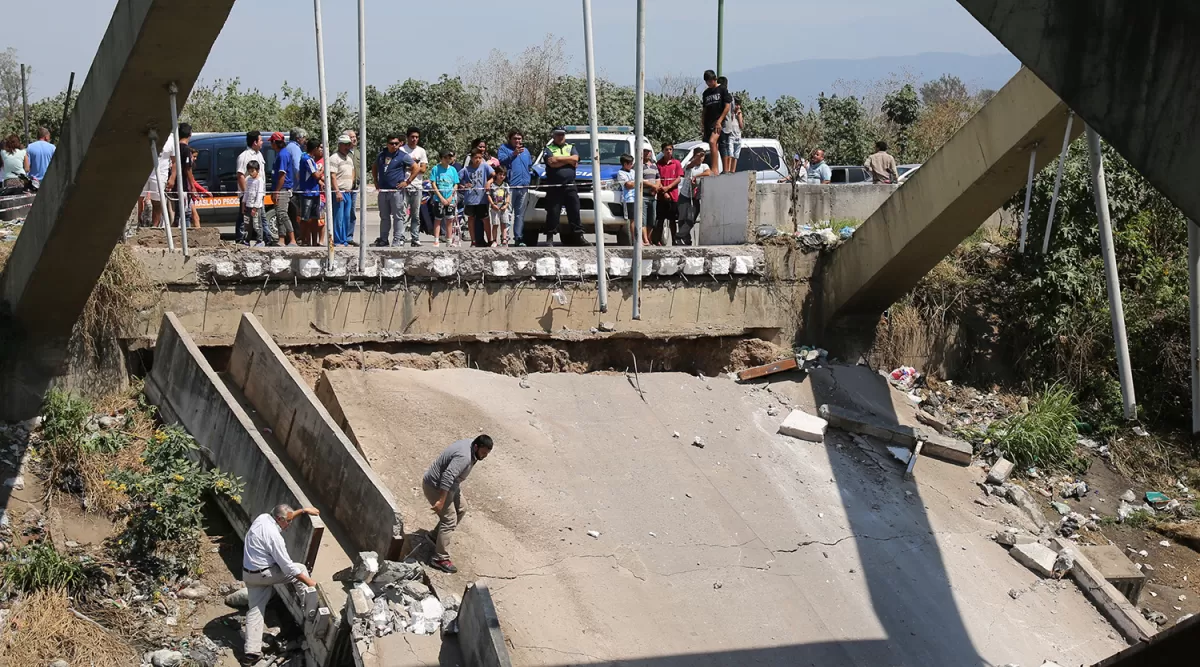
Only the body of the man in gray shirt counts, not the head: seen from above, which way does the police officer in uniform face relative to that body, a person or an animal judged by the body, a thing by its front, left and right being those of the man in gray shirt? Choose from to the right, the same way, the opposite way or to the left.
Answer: to the right

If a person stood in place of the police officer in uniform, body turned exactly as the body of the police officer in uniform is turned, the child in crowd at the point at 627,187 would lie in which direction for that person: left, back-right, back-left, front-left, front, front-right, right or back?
back-left

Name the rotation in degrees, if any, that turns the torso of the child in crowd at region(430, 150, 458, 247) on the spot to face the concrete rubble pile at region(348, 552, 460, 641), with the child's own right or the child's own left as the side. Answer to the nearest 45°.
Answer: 0° — they already face it

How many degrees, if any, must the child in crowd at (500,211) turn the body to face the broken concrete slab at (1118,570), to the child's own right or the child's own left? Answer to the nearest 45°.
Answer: approximately 45° to the child's own left

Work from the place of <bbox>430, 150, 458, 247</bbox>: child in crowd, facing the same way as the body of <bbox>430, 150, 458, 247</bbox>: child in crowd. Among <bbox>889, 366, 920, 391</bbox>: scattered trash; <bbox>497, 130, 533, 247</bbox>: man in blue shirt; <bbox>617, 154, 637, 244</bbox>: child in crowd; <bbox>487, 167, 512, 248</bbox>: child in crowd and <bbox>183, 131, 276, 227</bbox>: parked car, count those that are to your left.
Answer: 4

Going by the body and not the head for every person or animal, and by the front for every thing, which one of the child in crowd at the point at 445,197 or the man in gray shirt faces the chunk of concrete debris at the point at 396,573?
the child in crowd

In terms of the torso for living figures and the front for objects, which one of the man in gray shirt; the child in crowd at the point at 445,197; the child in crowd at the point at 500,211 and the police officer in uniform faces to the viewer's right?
the man in gray shirt

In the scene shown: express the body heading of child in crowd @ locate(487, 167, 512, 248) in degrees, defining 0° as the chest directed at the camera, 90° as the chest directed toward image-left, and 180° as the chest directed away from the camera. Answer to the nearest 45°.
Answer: approximately 0°

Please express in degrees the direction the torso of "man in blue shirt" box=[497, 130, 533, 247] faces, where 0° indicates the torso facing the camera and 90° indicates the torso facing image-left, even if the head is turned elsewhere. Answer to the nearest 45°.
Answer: approximately 0°

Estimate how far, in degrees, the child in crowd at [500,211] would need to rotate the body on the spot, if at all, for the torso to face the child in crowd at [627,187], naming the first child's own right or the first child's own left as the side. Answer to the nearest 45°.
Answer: approximately 90° to the first child's own left
